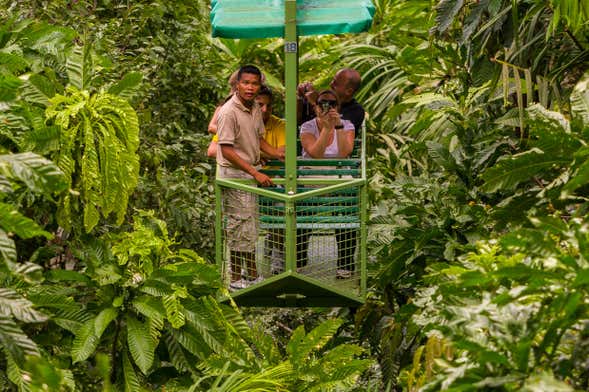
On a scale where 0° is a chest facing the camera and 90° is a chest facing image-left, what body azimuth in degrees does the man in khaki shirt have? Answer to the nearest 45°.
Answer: approximately 315°

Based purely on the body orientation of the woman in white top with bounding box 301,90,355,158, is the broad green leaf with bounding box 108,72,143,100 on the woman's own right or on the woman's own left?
on the woman's own right

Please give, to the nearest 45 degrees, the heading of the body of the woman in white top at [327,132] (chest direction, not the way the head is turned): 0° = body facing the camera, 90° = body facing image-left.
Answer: approximately 0°

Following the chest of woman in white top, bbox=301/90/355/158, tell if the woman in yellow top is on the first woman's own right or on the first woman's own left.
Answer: on the first woman's own right
